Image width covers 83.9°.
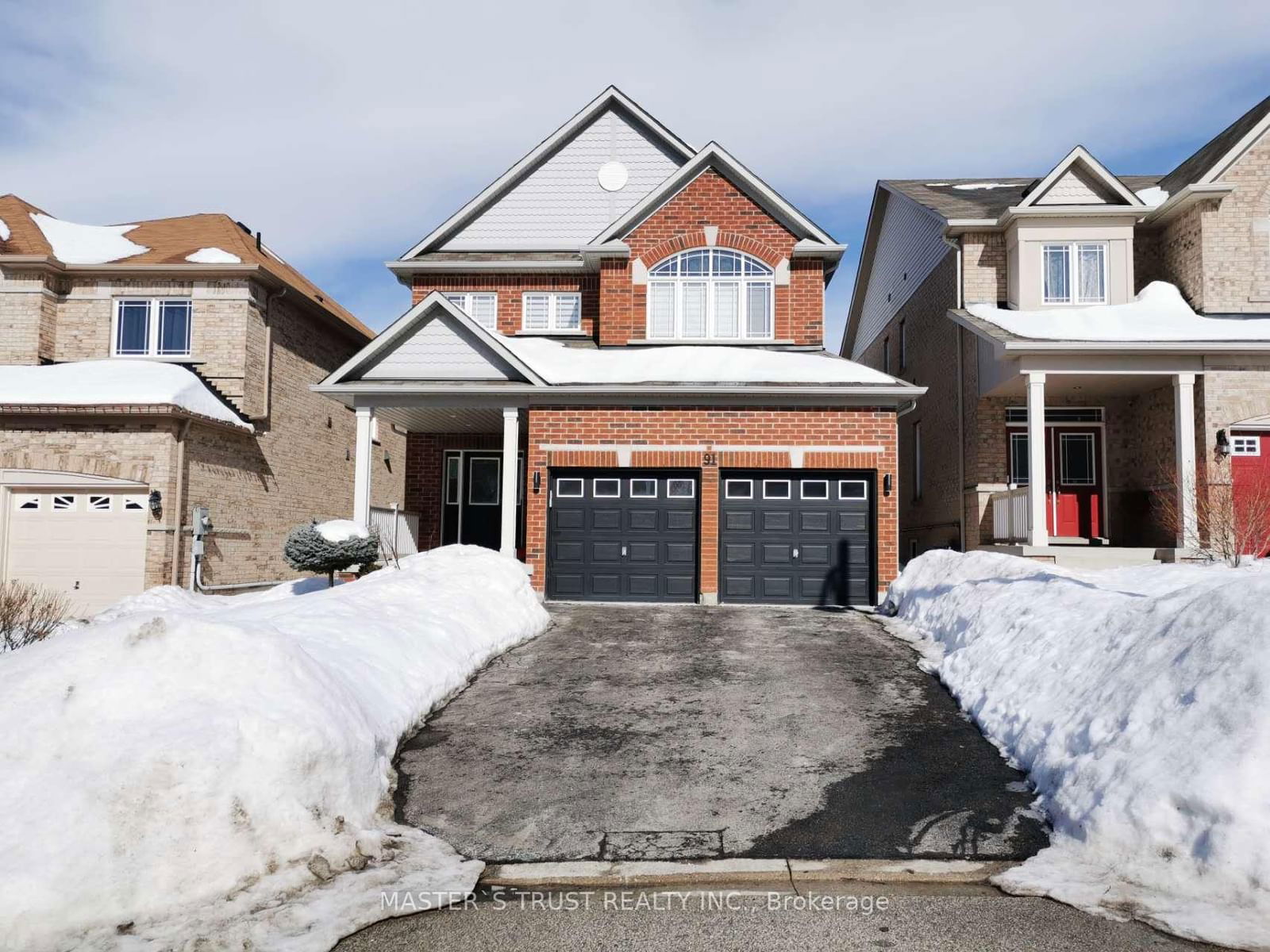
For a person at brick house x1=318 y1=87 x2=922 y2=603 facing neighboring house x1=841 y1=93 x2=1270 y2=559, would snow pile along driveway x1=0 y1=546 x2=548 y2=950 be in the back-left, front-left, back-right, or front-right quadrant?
back-right

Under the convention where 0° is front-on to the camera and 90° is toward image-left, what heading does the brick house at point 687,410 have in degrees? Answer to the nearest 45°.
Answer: approximately 0°

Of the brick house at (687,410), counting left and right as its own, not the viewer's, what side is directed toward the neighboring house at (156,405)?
right

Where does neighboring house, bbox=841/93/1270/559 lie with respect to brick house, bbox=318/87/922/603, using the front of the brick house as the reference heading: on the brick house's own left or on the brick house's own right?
on the brick house's own left

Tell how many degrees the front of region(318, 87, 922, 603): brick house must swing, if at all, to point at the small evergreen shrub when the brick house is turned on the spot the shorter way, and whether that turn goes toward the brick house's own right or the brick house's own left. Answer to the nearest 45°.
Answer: approximately 90° to the brick house's own right

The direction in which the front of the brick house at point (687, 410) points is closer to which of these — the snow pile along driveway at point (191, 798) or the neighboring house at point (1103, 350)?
the snow pile along driveway
